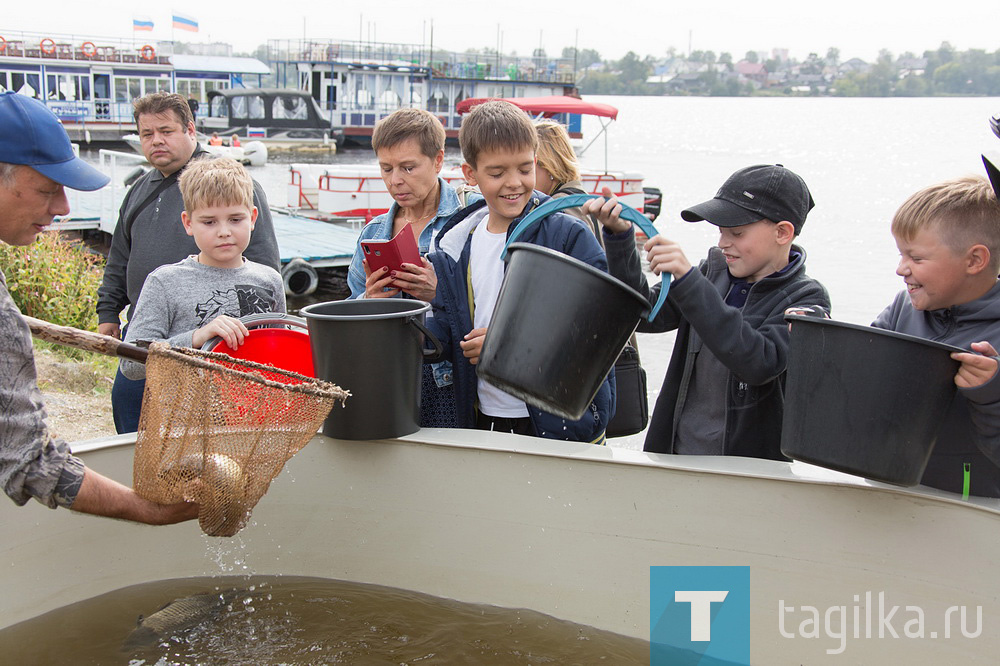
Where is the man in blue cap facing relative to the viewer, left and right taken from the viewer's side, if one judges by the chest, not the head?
facing to the right of the viewer

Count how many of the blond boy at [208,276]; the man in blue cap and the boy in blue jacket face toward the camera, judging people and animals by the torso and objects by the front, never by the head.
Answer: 2

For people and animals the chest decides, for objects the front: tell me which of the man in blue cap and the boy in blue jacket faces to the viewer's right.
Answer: the man in blue cap

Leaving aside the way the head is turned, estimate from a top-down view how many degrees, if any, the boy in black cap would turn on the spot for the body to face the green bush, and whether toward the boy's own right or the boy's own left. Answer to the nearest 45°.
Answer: approximately 90° to the boy's own right

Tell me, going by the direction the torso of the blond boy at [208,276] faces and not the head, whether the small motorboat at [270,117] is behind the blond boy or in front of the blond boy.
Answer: behind

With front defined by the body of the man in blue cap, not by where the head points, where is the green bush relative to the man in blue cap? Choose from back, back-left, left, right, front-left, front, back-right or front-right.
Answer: left

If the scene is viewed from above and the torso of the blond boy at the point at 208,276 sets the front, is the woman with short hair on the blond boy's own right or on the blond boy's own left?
on the blond boy's own left

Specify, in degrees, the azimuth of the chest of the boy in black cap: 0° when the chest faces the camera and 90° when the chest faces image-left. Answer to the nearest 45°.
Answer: approximately 45°

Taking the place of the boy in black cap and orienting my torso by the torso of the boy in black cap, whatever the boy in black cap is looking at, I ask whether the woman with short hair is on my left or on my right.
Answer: on my right

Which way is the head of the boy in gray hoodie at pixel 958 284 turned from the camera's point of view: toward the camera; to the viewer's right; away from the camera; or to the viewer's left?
to the viewer's left
